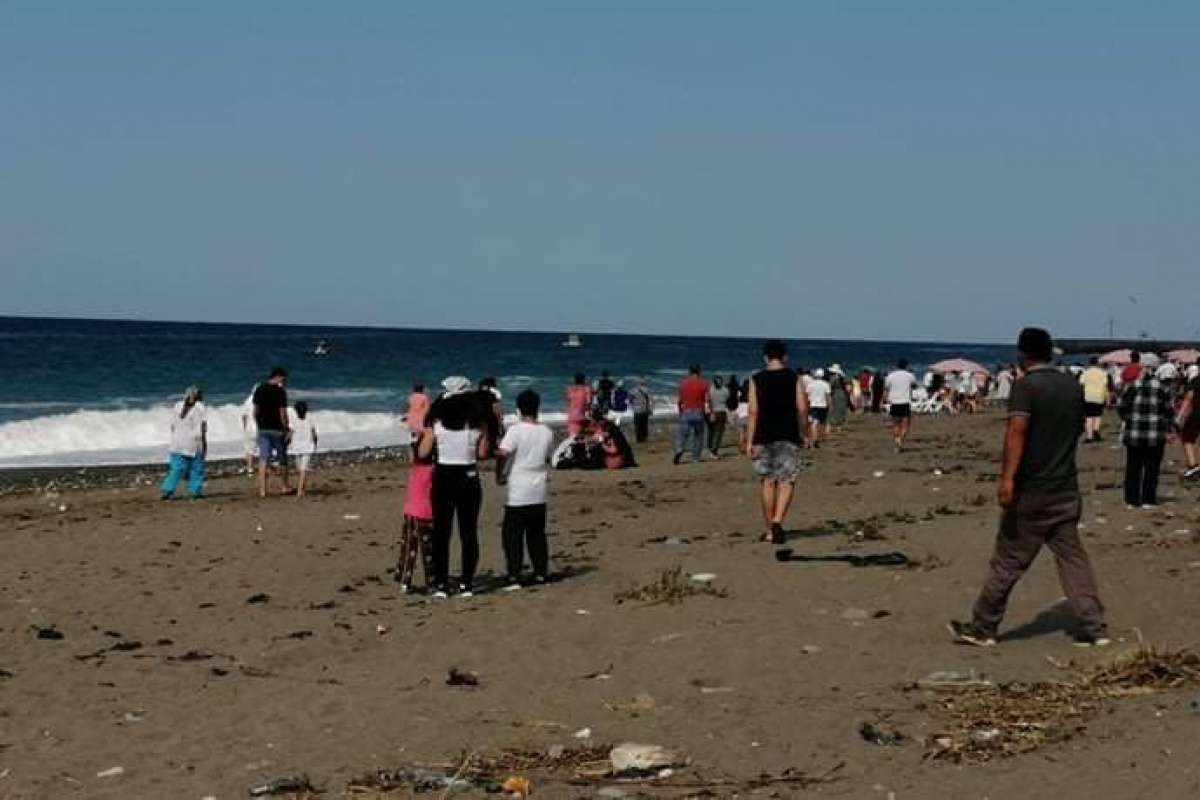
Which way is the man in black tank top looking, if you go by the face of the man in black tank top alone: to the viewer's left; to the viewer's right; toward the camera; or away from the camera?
away from the camera

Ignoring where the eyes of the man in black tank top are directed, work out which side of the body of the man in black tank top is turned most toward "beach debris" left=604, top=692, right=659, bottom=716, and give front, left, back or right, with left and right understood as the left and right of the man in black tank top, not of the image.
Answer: back

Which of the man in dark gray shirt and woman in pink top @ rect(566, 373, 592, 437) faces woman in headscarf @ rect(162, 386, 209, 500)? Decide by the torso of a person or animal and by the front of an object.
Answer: the man in dark gray shirt

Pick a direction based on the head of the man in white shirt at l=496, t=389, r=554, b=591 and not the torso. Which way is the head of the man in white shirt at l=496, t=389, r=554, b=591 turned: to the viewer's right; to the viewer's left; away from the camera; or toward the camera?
away from the camera

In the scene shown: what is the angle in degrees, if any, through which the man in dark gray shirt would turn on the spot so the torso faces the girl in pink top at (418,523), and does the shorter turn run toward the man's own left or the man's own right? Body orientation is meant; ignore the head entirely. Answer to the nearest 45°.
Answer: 0° — they already face them

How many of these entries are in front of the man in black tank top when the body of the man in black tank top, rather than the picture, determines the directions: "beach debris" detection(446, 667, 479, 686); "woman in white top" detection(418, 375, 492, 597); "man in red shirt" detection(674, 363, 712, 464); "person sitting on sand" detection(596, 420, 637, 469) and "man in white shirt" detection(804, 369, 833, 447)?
3

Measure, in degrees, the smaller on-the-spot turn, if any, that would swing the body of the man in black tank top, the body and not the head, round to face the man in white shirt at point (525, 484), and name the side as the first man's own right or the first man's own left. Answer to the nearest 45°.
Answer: approximately 135° to the first man's own left

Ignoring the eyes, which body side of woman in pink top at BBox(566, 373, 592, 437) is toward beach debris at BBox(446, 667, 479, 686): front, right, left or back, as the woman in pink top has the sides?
back

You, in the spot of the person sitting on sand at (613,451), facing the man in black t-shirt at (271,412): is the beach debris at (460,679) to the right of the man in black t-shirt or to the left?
left

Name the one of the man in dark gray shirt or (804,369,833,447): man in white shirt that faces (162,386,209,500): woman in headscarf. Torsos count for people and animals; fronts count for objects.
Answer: the man in dark gray shirt

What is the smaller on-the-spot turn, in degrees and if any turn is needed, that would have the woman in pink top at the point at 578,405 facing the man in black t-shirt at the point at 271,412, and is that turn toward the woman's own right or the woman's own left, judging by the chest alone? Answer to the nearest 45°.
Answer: approximately 135° to the woman's own left

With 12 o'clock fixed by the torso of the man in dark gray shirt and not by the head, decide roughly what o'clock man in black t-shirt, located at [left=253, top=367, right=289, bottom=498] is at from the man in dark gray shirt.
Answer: The man in black t-shirt is roughly at 12 o'clock from the man in dark gray shirt.

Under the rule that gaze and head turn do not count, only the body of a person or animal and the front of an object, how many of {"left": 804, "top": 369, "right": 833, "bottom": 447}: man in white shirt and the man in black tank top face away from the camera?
2

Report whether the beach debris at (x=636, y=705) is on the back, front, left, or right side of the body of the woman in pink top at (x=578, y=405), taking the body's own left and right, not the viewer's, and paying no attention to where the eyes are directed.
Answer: back

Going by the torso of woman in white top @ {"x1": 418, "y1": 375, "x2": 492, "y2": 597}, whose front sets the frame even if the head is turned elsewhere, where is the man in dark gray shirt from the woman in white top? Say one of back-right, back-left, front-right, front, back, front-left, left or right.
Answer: back-right
